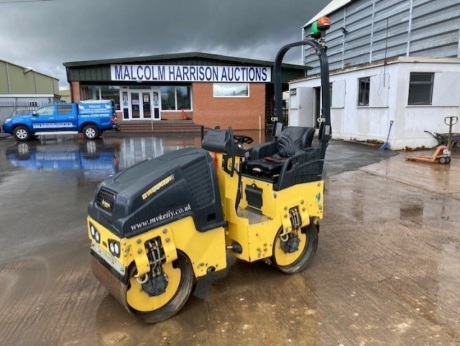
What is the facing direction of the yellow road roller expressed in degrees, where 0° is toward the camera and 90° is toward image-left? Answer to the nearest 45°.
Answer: approximately 45°

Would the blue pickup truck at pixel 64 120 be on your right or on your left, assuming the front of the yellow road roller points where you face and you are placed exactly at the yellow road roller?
on your right

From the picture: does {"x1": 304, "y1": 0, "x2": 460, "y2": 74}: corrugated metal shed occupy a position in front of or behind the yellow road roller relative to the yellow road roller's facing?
behind

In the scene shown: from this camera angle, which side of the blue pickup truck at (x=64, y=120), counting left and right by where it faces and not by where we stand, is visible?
left
